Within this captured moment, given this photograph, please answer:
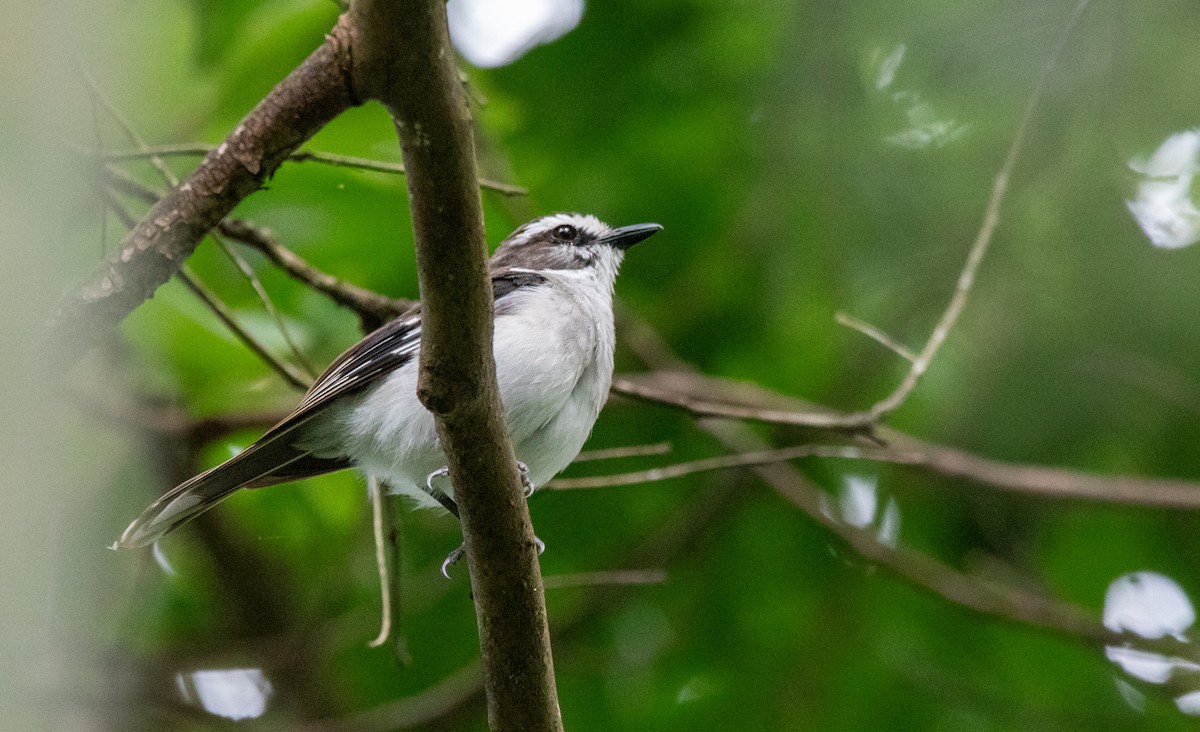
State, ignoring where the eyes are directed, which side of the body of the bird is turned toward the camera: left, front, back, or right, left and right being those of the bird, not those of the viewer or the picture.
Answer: right

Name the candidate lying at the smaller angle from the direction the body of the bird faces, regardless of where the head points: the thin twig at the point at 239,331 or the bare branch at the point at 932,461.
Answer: the bare branch

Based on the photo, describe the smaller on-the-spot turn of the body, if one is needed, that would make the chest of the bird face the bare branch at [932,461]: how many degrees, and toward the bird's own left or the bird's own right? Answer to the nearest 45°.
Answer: approximately 45° to the bird's own left

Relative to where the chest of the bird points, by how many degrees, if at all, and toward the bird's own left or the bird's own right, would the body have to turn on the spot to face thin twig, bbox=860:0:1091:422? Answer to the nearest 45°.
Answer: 0° — it already faces it
